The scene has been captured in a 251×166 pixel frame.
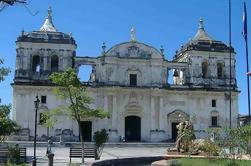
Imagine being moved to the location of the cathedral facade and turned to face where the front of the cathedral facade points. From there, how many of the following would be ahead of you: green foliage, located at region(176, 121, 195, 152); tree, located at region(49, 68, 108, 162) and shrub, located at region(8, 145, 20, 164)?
3

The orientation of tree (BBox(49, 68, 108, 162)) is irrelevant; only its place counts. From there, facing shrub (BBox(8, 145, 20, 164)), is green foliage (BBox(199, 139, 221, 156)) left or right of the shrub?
left

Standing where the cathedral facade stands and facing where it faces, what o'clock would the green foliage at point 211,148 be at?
The green foliage is roughly at 12 o'clock from the cathedral facade.

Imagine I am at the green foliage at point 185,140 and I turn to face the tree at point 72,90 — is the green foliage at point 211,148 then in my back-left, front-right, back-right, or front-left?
back-left

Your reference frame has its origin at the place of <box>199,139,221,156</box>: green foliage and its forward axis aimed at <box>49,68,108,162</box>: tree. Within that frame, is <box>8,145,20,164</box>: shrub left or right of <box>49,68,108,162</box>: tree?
left

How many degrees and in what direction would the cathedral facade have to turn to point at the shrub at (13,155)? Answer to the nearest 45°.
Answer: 0° — it already faces it

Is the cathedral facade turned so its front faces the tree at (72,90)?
yes

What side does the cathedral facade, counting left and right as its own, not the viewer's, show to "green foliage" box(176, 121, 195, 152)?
front

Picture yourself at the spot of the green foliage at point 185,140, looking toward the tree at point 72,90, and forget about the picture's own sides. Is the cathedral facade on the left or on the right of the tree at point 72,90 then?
right

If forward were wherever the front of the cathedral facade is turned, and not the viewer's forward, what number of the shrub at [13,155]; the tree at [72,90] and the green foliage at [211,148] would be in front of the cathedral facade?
3

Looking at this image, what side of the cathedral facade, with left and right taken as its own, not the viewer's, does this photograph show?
front
